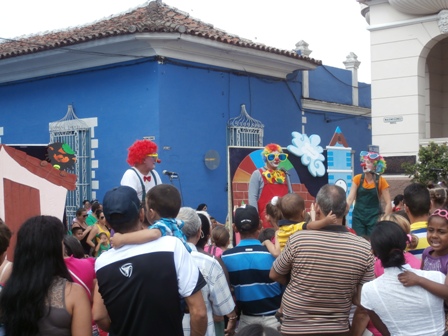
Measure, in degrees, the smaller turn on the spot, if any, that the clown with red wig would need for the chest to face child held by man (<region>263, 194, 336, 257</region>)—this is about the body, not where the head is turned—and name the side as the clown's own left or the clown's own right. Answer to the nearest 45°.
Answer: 0° — they already face them

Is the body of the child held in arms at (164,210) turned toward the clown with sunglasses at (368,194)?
no

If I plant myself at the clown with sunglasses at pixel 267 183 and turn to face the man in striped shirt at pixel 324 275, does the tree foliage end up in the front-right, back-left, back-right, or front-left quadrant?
back-left

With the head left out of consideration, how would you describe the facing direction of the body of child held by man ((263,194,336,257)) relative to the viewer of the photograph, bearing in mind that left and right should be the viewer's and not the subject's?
facing away from the viewer

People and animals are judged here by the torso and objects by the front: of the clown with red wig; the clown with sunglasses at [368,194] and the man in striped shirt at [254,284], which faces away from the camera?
the man in striped shirt

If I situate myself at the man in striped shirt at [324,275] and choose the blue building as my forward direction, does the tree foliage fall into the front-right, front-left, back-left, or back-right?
front-right

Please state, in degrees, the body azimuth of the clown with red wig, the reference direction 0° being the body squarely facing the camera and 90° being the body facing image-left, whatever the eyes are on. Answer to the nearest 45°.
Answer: approximately 315°

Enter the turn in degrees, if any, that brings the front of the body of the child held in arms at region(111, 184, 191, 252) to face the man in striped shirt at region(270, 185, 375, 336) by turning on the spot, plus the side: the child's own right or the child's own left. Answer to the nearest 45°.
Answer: approximately 135° to the child's own right

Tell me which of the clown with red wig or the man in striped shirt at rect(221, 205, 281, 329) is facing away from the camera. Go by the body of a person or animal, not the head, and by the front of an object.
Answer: the man in striped shirt

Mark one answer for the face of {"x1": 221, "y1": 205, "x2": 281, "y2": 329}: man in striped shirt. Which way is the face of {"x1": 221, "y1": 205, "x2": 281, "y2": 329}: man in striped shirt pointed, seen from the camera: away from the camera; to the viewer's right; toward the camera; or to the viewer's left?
away from the camera

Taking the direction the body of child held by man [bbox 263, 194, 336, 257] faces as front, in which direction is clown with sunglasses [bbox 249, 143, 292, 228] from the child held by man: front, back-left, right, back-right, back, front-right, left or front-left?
front

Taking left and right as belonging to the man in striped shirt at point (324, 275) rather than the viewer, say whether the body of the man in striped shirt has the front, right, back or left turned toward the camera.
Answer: back

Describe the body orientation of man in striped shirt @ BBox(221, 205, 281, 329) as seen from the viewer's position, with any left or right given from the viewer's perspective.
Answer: facing away from the viewer
